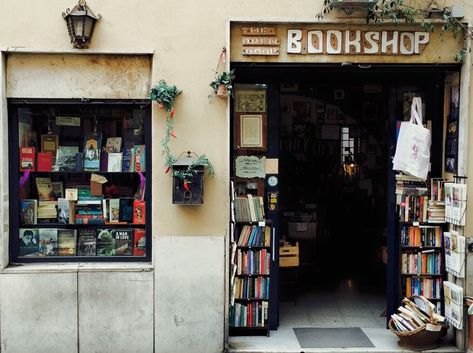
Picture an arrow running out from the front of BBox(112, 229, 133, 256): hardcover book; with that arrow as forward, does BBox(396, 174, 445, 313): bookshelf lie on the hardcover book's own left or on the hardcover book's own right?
on the hardcover book's own left

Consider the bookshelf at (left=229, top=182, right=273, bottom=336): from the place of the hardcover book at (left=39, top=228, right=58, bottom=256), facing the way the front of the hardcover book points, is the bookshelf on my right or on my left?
on my left

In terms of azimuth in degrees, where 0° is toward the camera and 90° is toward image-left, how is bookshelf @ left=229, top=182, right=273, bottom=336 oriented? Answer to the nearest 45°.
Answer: approximately 0°

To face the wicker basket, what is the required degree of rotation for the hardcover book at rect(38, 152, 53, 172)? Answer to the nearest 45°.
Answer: approximately 45° to its left

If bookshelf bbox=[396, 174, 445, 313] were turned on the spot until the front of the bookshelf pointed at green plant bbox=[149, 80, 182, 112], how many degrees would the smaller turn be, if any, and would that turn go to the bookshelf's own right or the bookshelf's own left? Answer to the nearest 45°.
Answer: approximately 45° to the bookshelf's own right

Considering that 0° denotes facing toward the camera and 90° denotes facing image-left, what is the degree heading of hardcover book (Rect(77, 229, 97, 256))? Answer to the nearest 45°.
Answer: approximately 0°
